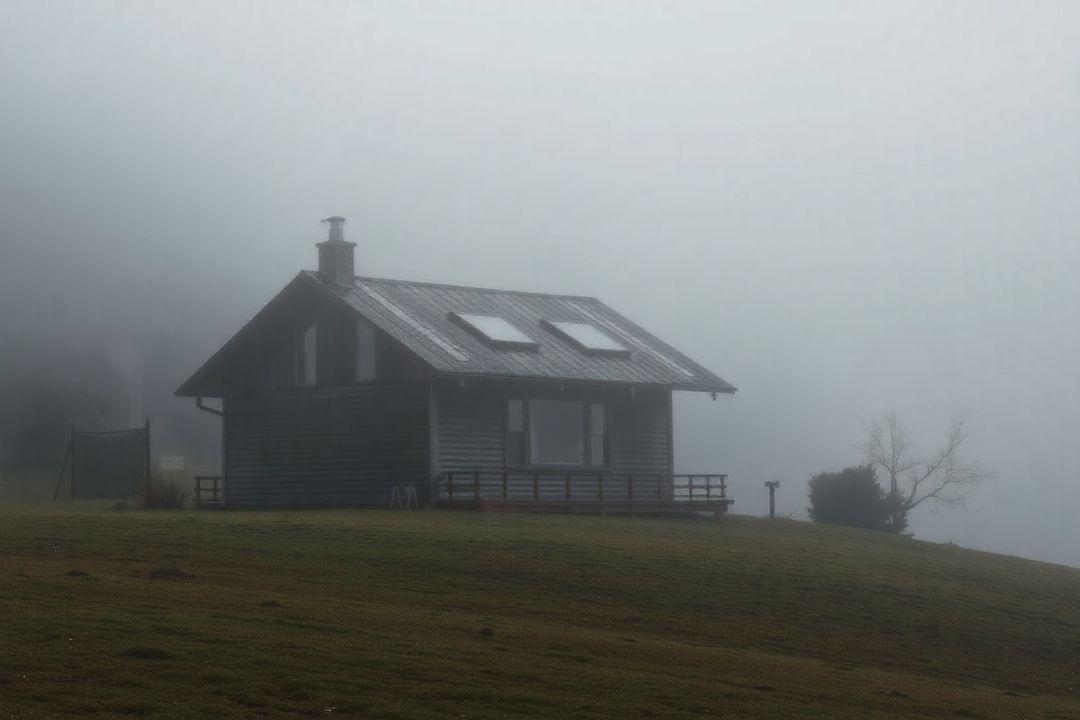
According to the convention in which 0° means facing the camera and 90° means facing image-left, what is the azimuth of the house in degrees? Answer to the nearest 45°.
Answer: approximately 315°

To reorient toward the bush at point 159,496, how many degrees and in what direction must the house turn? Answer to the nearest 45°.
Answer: approximately 135° to its right
